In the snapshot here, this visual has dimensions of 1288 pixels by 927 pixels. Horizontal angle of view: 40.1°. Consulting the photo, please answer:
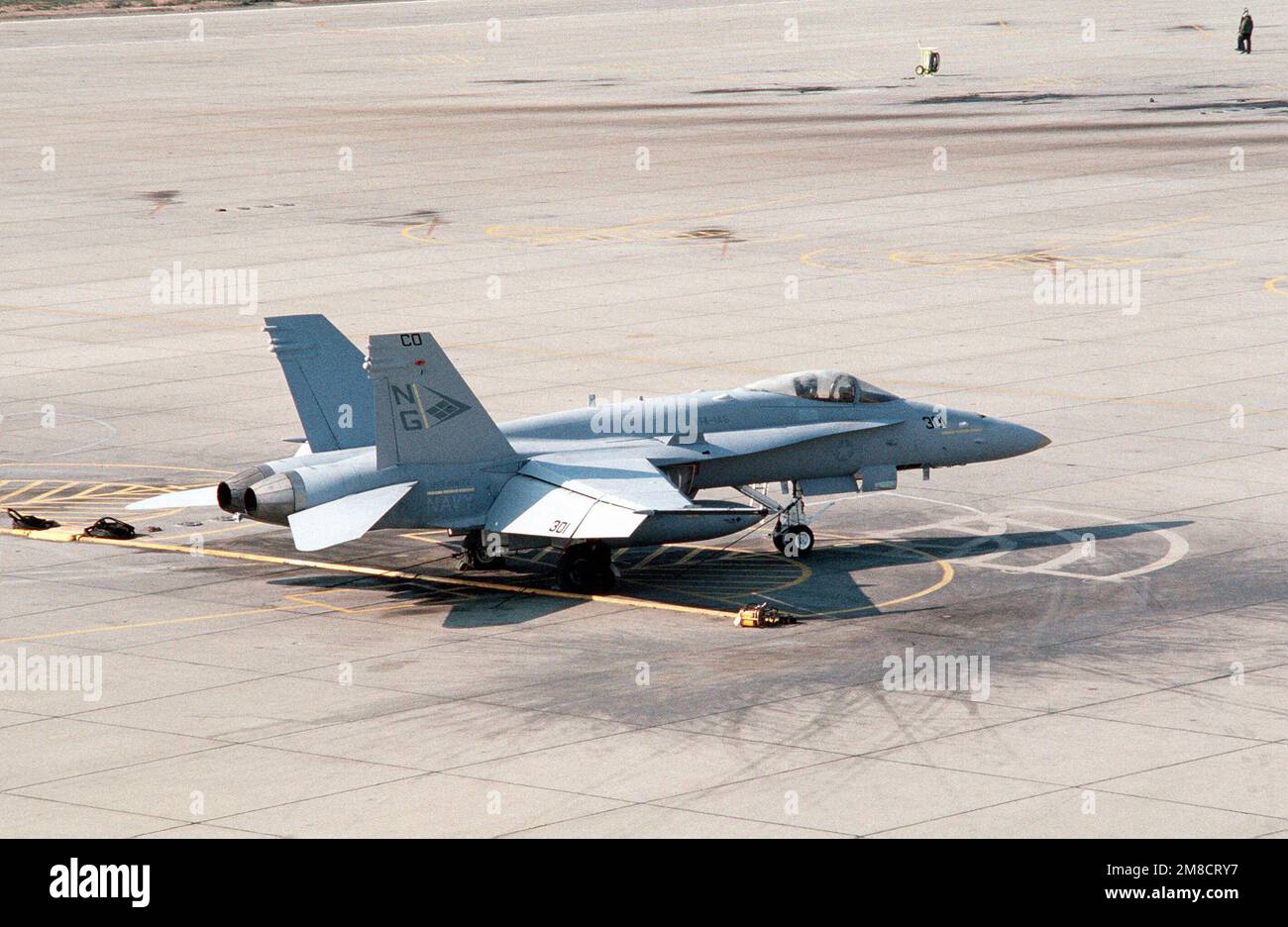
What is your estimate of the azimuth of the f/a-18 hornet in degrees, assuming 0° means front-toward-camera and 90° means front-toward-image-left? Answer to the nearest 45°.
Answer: approximately 225°
